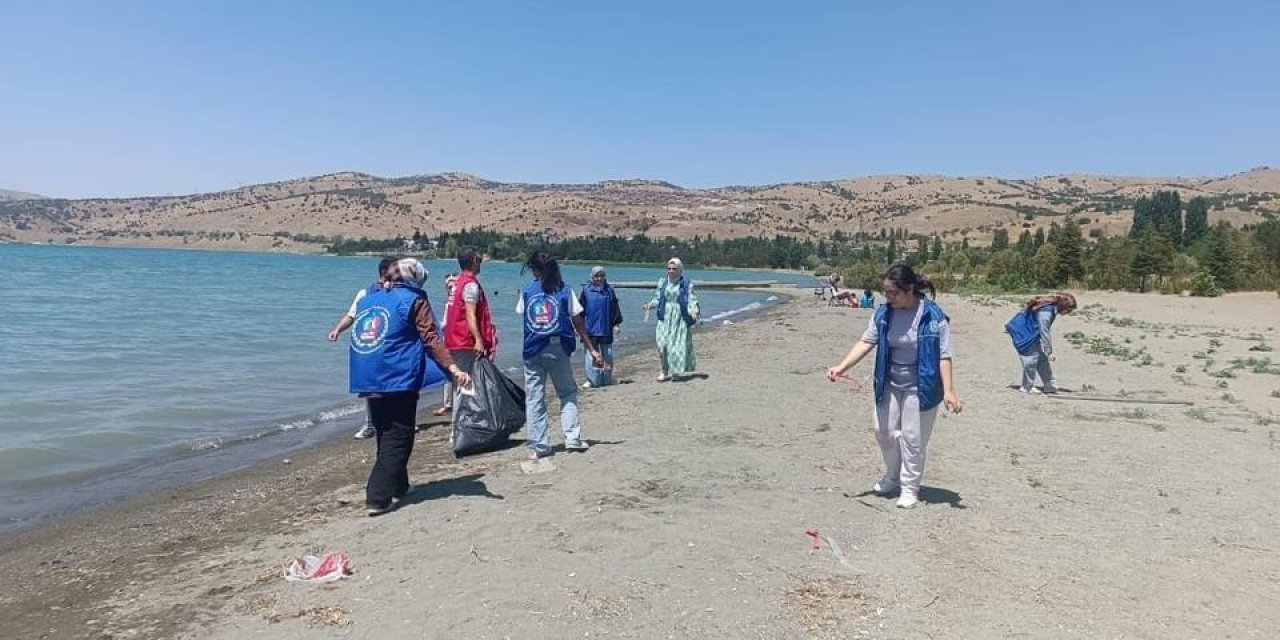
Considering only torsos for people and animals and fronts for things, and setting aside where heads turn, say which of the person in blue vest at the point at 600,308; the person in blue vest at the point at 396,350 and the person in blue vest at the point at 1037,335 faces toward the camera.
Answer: the person in blue vest at the point at 600,308

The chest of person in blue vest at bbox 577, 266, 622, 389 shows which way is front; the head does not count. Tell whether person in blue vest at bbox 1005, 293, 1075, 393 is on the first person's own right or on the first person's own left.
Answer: on the first person's own left

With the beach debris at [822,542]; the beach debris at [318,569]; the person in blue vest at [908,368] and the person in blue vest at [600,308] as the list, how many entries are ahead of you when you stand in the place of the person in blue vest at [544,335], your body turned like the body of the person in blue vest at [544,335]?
1

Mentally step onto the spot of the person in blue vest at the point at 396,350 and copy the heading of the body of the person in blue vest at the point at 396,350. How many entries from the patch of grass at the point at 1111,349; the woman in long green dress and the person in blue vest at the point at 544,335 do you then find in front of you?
3

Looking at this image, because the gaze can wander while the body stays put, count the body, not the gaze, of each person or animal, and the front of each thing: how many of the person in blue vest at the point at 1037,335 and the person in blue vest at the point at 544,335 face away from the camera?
1

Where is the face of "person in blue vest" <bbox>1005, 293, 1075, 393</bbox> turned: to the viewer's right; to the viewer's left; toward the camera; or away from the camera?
to the viewer's right

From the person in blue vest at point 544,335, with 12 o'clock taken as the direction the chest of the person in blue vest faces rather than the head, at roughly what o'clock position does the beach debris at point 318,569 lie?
The beach debris is roughly at 7 o'clock from the person in blue vest.

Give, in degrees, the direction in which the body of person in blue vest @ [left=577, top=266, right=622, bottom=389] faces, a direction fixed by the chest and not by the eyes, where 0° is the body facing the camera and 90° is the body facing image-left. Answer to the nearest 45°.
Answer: approximately 0°

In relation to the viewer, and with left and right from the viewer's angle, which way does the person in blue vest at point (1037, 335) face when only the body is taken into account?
facing to the right of the viewer

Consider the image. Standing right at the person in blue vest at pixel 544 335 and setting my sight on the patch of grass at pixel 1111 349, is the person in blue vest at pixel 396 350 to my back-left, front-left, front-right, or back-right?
back-right

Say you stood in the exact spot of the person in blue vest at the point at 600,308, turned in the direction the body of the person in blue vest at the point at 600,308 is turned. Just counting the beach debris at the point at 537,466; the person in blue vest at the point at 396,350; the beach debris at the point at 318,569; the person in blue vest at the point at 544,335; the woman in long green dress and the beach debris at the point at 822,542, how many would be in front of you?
5

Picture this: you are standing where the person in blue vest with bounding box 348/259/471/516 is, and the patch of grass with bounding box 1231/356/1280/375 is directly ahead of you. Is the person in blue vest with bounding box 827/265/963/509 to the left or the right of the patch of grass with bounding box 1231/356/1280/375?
right

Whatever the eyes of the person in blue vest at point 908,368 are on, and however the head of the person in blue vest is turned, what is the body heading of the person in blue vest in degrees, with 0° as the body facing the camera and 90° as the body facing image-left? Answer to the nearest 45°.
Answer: approximately 45°

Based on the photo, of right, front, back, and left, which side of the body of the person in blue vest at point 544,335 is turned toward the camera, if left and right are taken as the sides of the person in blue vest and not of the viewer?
back
